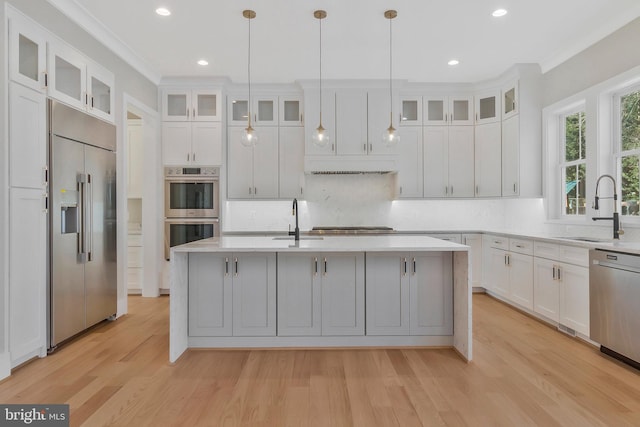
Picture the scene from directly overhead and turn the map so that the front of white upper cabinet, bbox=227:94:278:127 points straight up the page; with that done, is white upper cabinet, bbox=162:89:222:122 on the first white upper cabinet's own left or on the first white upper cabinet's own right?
on the first white upper cabinet's own right

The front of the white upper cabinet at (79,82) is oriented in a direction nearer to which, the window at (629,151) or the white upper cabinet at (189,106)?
the window

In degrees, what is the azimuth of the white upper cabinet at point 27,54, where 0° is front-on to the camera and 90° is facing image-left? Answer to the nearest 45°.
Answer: approximately 315°

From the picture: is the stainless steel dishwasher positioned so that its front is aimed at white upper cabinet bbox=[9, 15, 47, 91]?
yes

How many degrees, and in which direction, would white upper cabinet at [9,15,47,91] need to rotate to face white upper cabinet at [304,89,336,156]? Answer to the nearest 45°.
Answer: approximately 45° to its left

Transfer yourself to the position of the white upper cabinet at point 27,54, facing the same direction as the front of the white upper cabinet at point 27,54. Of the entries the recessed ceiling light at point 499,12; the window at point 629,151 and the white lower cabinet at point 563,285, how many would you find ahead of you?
3

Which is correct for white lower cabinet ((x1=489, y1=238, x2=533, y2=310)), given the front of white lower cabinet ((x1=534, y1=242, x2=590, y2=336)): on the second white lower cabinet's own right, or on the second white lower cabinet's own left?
on the second white lower cabinet's own right

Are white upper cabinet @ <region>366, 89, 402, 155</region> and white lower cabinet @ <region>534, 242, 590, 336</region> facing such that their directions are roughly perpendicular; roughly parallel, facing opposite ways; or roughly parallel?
roughly perpendicular

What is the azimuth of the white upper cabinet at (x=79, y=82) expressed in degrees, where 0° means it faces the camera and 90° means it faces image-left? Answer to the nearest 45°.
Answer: approximately 315°

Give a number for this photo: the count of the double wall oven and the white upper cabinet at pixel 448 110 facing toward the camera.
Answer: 2

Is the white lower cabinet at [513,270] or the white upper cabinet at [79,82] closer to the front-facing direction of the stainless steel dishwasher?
the white upper cabinet
